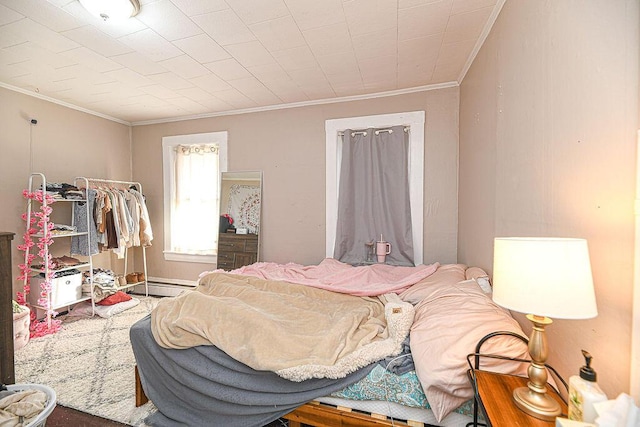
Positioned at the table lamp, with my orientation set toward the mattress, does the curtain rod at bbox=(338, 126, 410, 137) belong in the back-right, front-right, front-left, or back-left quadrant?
front-right

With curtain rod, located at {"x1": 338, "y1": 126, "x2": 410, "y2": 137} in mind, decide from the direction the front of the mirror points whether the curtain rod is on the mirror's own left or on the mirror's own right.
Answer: on the mirror's own left

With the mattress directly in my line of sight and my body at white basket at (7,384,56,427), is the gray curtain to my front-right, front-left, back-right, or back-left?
front-left

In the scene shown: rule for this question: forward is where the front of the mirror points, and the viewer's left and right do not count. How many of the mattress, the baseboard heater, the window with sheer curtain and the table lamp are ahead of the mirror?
2

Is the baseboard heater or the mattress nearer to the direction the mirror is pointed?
the mattress

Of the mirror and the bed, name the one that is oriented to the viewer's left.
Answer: the bed

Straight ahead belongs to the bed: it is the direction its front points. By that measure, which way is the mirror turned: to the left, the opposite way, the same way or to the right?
to the left

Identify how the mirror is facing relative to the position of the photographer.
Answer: facing the viewer

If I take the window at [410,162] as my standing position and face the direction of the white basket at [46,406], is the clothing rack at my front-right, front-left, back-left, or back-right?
front-right

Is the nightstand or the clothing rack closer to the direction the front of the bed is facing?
the clothing rack

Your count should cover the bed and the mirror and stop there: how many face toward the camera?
1

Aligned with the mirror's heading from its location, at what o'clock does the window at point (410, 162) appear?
The window is roughly at 10 o'clock from the mirror.

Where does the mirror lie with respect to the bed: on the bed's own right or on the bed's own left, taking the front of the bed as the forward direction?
on the bed's own right

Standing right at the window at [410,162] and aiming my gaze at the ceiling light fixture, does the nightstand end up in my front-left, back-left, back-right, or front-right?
front-left

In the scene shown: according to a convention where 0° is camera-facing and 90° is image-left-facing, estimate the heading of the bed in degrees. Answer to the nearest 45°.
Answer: approximately 90°
